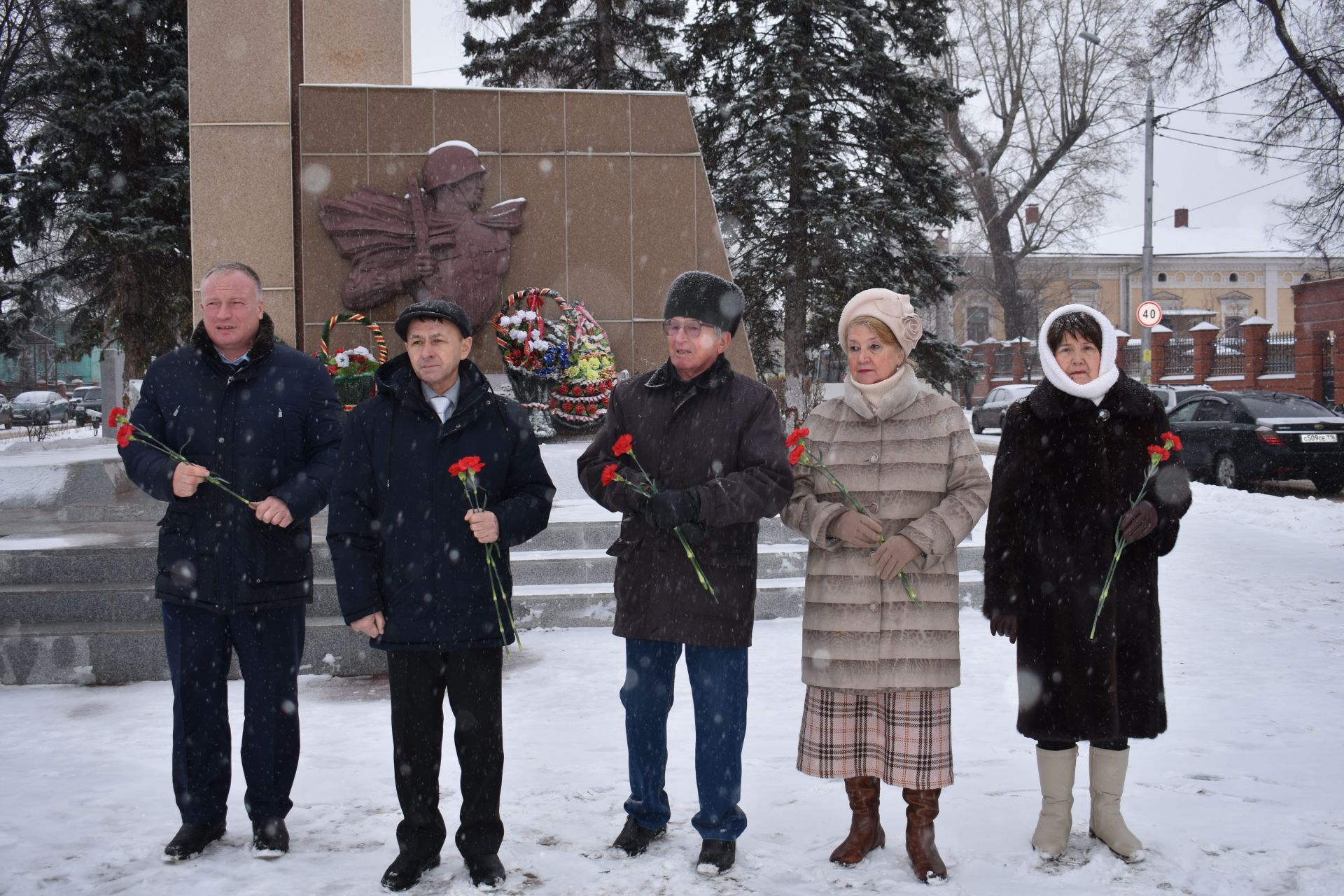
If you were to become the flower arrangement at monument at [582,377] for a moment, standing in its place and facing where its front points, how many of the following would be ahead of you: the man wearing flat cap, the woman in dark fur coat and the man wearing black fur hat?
3

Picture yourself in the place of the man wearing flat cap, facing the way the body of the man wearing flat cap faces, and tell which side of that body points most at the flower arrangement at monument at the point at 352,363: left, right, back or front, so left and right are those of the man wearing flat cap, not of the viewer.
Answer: back

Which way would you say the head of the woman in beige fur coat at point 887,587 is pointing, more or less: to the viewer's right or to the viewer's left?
to the viewer's left

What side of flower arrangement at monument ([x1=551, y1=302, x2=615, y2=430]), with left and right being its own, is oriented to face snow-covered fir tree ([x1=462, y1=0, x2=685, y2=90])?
back

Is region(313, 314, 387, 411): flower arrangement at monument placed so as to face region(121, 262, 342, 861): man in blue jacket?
yes

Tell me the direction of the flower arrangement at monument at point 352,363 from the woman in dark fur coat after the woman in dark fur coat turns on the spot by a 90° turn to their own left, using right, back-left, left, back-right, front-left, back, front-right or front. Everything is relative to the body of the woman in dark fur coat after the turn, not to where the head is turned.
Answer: back-left
